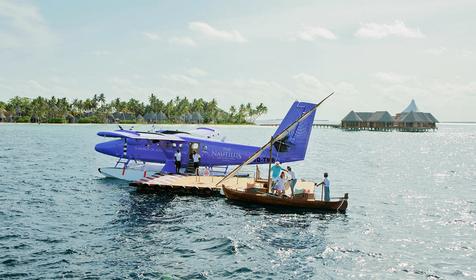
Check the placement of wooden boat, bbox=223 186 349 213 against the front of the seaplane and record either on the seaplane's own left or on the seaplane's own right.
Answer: on the seaplane's own left

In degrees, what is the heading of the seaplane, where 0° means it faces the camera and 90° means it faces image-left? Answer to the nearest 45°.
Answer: approximately 90°

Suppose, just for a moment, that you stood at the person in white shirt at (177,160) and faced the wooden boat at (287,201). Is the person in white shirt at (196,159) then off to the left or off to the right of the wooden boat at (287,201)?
left

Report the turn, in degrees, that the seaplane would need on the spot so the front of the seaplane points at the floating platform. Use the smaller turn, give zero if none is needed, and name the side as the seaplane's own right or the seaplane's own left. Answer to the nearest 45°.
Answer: approximately 90° to the seaplane's own left
